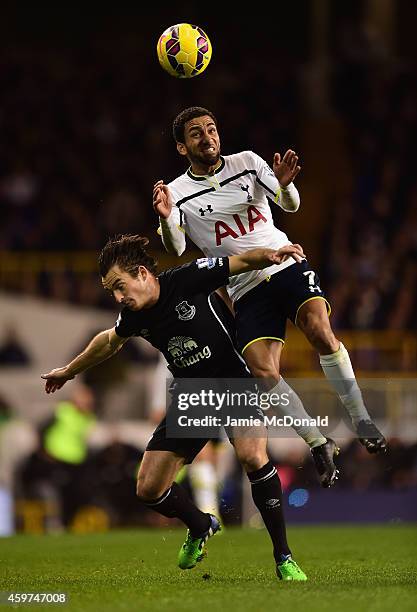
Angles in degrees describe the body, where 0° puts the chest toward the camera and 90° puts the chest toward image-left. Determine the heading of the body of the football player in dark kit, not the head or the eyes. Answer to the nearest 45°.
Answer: approximately 45°

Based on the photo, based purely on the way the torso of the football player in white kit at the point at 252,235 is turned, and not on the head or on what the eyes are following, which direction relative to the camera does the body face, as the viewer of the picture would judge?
toward the camera

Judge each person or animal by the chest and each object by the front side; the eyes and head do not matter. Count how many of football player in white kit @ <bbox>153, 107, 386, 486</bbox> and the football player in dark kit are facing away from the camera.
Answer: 0

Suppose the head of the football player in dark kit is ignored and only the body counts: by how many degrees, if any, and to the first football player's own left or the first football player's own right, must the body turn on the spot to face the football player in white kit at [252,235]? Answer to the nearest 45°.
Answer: approximately 180°
